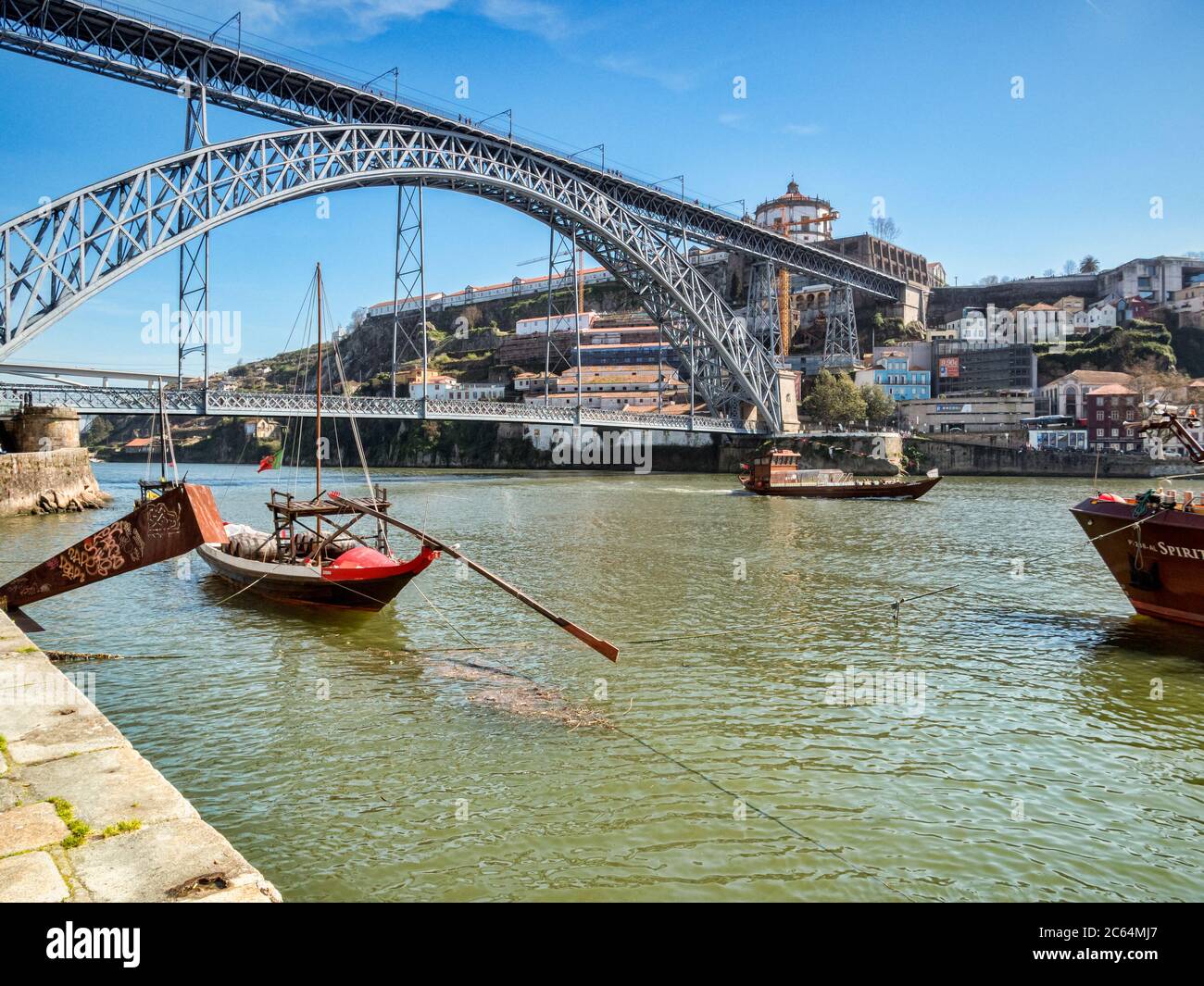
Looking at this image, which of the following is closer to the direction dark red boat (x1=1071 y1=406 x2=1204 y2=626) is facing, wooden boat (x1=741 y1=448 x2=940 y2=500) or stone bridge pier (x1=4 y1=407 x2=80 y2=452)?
the stone bridge pier

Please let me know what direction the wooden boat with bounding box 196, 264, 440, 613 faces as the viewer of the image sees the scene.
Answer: facing away from the viewer and to the left of the viewer

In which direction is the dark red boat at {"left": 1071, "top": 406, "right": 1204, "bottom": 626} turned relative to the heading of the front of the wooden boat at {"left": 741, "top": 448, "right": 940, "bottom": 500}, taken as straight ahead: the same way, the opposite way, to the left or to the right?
the opposite way

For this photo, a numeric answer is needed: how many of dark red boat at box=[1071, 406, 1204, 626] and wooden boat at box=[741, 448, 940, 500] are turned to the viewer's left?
1

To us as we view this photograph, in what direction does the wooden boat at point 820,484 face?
facing to the right of the viewer

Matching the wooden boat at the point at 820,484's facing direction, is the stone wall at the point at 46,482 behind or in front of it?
behind

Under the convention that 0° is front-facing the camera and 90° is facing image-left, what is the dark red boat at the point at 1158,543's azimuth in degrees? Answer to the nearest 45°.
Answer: approximately 90°

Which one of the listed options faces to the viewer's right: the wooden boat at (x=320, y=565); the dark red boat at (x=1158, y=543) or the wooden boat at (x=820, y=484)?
the wooden boat at (x=820, y=484)

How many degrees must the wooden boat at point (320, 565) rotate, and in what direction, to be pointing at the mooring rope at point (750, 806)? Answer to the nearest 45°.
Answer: approximately 135° to its left

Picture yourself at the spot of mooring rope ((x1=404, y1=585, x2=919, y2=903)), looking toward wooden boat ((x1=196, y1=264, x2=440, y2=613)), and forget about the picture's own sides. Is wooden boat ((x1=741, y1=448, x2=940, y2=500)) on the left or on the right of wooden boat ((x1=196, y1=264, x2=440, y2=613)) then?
right

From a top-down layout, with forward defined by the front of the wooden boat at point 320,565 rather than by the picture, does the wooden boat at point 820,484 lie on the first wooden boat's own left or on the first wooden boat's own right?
on the first wooden boat's own right

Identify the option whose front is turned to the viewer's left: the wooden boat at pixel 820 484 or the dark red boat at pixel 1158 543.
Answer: the dark red boat

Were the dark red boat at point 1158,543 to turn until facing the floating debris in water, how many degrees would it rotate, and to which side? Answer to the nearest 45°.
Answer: approximately 45° to its left
